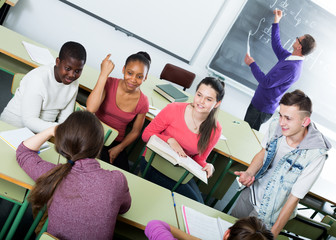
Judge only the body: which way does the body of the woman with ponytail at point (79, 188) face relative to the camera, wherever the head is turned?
away from the camera

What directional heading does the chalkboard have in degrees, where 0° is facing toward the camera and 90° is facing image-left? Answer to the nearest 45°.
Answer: approximately 0°

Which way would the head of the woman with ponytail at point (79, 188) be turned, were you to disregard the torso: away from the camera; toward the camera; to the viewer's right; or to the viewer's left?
away from the camera

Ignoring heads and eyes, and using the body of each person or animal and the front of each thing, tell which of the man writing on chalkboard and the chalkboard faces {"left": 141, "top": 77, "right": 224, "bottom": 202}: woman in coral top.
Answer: the chalkboard

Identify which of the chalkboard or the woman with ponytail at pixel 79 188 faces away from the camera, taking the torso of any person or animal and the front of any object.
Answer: the woman with ponytail

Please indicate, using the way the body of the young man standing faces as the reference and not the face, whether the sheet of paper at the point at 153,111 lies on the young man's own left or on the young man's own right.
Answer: on the young man's own right

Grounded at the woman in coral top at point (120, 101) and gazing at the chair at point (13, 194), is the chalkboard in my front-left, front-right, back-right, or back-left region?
back-left

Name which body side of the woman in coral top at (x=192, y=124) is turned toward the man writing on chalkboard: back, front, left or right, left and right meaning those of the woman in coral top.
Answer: back

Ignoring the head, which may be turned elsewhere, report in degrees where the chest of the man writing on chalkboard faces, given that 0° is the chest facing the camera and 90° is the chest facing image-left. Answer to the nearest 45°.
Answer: approximately 135°
